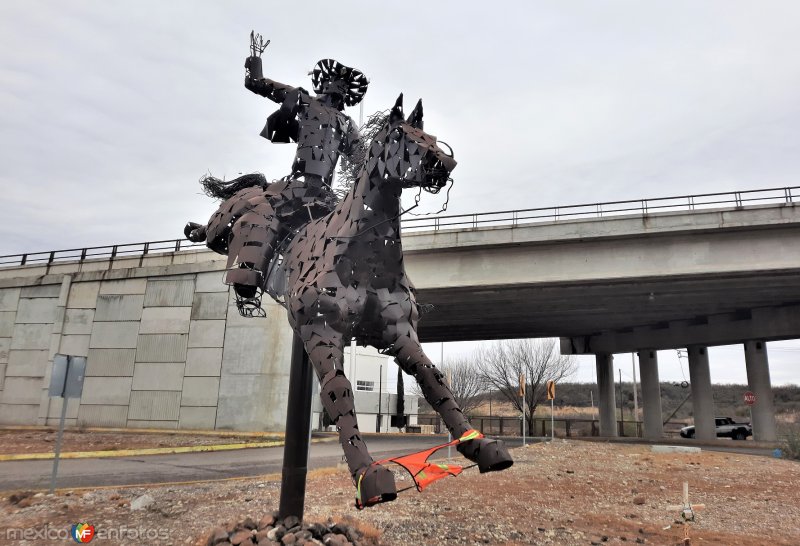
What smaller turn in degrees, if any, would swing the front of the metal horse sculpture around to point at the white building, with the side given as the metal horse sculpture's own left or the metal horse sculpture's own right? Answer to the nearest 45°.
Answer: approximately 135° to the metal horse sculpture's own left

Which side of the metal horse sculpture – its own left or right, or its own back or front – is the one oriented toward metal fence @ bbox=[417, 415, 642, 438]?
left

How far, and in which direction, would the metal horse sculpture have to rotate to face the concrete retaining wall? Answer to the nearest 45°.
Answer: approximately 180°

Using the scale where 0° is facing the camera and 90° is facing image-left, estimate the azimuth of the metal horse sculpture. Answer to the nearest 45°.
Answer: approximately 315°

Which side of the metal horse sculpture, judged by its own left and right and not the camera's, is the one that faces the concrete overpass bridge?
left
